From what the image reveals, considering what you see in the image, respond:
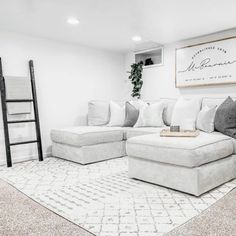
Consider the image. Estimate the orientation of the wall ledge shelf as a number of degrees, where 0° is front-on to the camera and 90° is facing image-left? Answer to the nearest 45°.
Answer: approximately 45°

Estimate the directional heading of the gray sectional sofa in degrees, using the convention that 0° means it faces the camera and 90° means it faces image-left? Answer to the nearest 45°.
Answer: approximately 45°

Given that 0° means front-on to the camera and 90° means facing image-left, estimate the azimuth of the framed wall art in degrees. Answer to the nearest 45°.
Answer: approximately 45°
